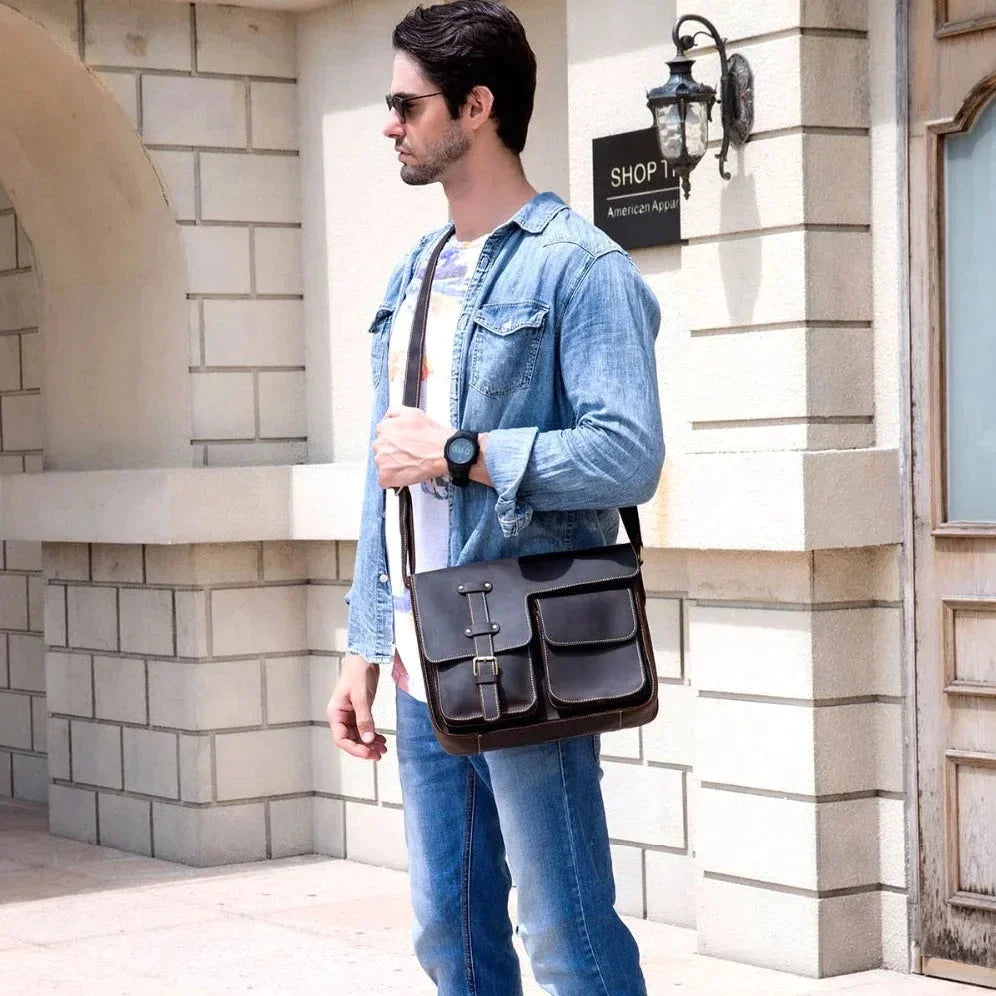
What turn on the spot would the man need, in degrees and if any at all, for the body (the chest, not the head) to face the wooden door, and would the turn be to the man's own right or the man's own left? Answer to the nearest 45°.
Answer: approximately 180°

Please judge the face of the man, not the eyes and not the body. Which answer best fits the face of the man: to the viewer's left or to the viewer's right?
to the viewer's left

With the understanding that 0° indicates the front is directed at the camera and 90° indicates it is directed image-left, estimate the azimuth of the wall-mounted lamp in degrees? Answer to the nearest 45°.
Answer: approximately 45°

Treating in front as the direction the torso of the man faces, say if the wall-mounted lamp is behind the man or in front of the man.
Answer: behind

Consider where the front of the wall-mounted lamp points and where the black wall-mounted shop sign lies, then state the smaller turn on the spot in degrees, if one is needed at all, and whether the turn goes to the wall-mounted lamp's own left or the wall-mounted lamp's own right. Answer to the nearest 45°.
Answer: approximately 135° to the wall-mounted lamp's own right
